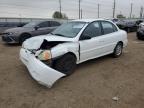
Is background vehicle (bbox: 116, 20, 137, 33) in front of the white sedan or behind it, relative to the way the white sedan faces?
behind

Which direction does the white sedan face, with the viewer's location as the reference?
facing the viewer and to the left of the viewer

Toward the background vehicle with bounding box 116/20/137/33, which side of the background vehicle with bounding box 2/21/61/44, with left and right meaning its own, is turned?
back
